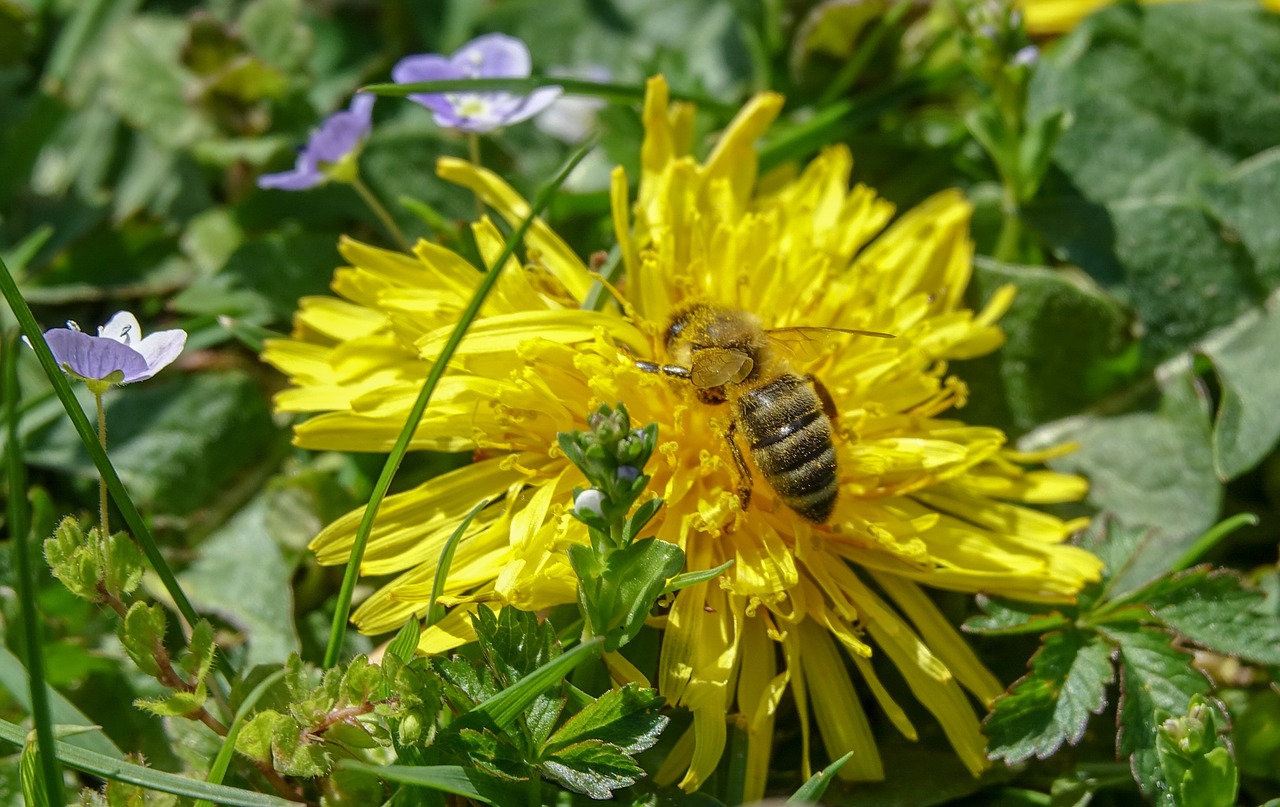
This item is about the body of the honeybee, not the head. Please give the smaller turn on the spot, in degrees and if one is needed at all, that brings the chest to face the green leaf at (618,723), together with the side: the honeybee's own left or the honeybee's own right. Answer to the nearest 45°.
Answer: approximately 90° to the honeybee's own left

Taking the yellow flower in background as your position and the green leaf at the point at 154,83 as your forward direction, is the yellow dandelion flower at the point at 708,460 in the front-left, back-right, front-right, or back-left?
front-left

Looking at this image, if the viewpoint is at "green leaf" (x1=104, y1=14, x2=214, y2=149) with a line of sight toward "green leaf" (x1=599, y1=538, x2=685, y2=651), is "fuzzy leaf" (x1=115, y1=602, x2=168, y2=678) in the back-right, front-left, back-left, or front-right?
front-right

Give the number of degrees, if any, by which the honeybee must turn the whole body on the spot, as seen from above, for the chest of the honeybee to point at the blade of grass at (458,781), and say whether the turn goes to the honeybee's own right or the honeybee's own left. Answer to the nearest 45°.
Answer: approximately 90° to the honeybee's own left

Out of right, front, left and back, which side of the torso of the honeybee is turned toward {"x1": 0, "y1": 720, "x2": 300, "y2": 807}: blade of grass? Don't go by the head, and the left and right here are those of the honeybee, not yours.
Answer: left

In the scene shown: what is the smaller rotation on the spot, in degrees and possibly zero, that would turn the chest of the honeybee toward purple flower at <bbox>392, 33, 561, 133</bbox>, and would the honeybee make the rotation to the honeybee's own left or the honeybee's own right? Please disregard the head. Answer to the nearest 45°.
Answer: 0° — it already faces it

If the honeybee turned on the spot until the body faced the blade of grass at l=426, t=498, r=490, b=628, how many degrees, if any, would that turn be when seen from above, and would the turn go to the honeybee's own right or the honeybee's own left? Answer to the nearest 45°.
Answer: approximately 90° to the honeybee's own left

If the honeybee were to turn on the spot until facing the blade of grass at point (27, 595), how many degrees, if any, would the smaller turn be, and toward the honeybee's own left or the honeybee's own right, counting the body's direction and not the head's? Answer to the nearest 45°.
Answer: approximately 90° to the honeybee's own left

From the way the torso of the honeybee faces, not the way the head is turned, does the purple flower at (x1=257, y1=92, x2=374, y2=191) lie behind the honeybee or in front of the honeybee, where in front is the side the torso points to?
in front

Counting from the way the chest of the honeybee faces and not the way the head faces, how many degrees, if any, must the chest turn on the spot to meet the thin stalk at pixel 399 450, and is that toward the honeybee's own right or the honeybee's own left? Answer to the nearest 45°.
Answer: approximately 45° to the honeybee's own left

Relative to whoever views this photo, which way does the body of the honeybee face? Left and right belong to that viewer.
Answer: facing away from the viewer and to the left of the viewer

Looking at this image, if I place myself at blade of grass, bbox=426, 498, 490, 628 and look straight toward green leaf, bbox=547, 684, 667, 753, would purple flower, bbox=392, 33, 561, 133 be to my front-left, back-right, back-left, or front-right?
back-left

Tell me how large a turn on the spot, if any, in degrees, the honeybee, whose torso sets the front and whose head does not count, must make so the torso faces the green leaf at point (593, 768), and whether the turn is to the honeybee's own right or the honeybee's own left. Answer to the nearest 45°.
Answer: approximately 90° to the honeybee's own left
